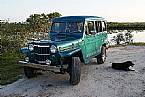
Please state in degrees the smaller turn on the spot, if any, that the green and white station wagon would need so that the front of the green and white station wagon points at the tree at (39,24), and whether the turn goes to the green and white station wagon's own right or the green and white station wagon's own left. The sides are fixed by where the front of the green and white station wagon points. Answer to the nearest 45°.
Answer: approximately 135° to the green and white station wagon's own right

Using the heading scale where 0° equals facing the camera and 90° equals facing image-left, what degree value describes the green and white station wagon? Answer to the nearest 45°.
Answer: approximately 45°
